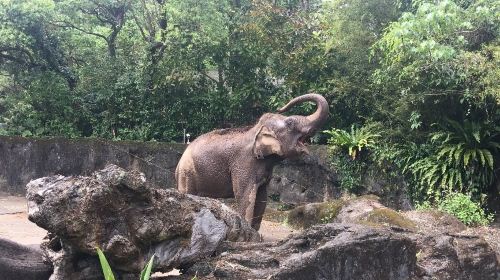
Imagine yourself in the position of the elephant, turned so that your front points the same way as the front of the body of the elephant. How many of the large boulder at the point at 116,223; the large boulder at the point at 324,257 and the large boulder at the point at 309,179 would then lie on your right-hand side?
2

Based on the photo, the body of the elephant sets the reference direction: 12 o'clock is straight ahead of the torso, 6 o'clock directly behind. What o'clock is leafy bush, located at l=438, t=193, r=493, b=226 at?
The leafy bush is roughly at 11 o'clock from the elephant.

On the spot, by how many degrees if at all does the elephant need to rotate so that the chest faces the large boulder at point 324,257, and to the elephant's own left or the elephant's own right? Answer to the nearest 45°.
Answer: approximately 90° to the elephant's own right

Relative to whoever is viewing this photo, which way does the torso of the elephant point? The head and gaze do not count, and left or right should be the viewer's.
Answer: facing to the right of the viewer

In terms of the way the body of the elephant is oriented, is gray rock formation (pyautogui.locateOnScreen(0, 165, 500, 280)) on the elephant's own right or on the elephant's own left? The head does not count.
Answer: on the elephant's own right

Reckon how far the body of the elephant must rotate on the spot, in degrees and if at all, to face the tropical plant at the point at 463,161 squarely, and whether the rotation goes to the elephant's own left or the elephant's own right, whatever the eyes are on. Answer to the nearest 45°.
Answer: approximately 45° to the elephant's own left

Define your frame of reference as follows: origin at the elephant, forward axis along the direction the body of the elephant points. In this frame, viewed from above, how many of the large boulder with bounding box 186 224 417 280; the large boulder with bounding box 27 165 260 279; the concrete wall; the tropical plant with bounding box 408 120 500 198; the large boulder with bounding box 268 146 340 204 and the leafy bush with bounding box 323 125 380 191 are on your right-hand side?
2

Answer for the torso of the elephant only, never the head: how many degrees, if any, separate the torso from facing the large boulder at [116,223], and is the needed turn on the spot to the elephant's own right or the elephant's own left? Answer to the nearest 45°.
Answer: approximately 90° to the elephant's own right

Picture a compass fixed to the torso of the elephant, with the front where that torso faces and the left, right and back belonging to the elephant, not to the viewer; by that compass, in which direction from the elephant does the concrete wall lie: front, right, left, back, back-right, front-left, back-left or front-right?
back-left

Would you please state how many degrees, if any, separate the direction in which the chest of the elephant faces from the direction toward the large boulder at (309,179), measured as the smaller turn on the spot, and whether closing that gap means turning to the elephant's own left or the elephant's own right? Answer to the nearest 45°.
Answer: approximately 90° to the elephant's own left

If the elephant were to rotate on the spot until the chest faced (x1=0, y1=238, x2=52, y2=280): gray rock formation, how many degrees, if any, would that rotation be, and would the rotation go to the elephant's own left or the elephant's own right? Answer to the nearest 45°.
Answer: approximately 135° to the elephant's own right

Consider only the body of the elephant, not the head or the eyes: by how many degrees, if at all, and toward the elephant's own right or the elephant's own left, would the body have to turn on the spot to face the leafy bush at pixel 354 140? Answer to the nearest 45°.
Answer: approximately 45° to the elephant's own left

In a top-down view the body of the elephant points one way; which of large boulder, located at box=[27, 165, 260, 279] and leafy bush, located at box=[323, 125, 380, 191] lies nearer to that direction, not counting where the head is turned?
the leafy bush

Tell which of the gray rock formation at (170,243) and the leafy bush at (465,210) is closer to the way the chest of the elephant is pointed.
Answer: the leafy bush
